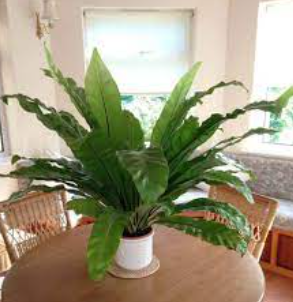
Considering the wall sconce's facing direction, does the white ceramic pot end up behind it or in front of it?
in front

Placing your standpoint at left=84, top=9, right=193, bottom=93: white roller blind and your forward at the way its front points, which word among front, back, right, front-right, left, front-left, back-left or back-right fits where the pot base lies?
front

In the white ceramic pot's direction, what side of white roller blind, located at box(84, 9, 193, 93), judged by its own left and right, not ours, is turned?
front

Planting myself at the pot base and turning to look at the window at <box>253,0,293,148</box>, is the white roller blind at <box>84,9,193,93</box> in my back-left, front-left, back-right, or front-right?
front-left

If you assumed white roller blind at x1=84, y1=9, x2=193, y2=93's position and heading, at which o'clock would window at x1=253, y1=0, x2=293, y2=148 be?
The window is roughly at 9 o'clock from the white roller blind.

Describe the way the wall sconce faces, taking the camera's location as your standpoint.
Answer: facing the viewer and to the right of the viewer

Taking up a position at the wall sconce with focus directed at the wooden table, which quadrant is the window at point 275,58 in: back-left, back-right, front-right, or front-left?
front-left

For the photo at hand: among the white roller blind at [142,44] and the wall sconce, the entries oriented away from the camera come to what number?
0

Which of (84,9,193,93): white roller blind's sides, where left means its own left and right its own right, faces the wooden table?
front

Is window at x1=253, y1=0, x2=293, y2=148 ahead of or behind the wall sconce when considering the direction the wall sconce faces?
ahead

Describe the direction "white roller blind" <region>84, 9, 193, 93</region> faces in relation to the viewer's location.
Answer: facing the viewer

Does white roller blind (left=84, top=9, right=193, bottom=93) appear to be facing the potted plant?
yes

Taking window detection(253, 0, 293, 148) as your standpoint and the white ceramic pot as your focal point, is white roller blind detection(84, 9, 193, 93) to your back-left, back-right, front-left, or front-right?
front-right

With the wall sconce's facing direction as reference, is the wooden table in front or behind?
in front
